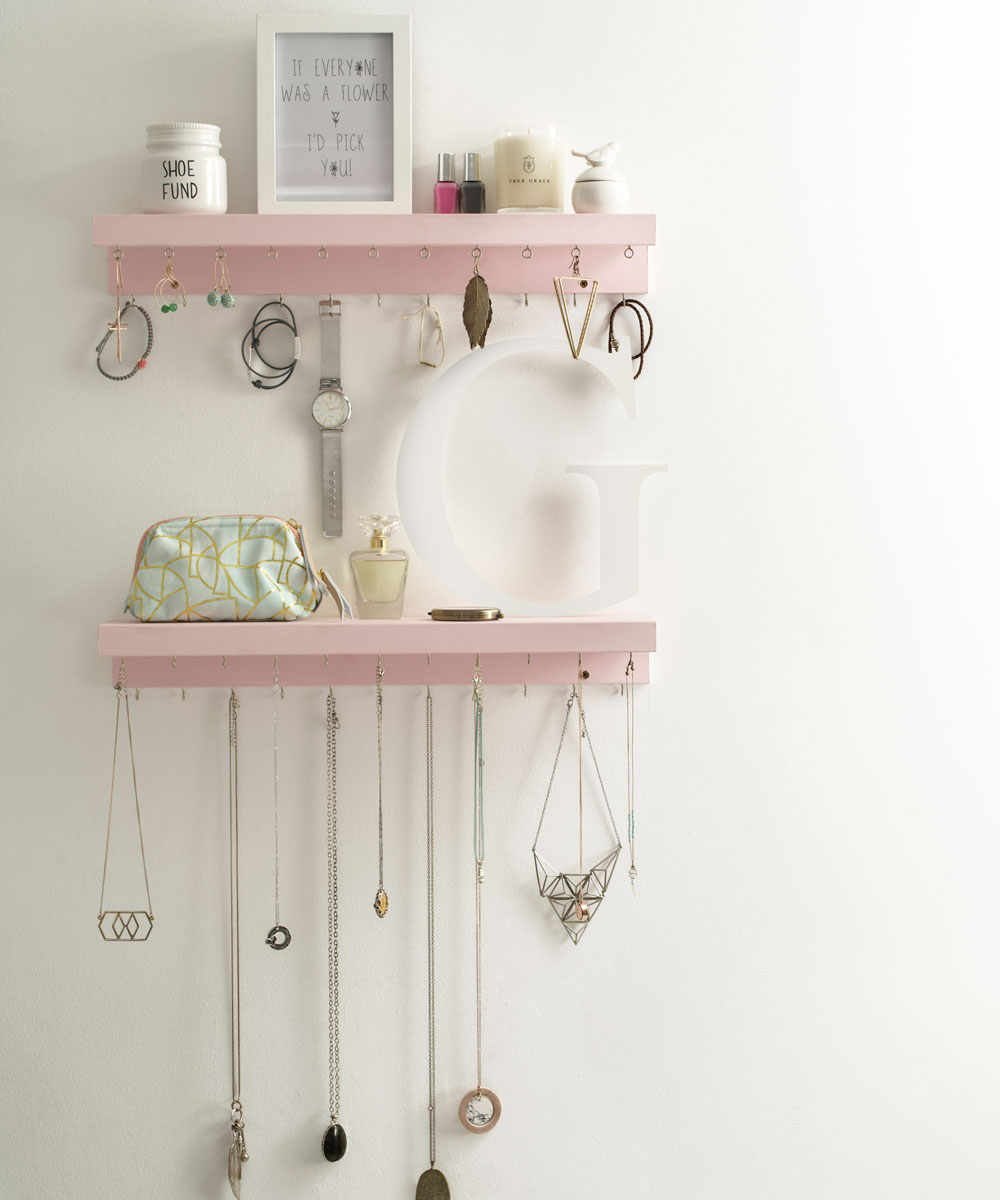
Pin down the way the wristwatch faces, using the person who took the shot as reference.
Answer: facing the viewer

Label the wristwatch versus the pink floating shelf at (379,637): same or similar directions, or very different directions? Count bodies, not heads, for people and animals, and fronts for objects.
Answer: same or similar directions

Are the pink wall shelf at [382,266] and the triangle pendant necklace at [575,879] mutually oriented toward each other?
no

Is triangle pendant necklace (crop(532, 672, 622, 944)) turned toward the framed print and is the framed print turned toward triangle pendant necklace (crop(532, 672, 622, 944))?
no

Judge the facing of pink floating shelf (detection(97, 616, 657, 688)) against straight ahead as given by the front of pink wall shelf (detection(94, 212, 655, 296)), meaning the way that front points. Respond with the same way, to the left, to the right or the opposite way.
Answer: the same way

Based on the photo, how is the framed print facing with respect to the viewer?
toward the camera

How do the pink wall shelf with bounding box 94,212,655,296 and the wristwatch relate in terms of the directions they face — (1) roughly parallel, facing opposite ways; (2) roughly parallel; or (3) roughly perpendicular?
roughly parallel

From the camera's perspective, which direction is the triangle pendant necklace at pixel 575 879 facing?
toward the camera

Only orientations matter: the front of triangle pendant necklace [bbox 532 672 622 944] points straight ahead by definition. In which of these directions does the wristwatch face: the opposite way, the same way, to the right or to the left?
the same way

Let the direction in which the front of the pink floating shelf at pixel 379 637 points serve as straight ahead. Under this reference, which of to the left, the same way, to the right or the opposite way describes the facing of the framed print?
the same way

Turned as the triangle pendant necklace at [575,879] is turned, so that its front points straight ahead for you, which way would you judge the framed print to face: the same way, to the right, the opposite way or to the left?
the same way
